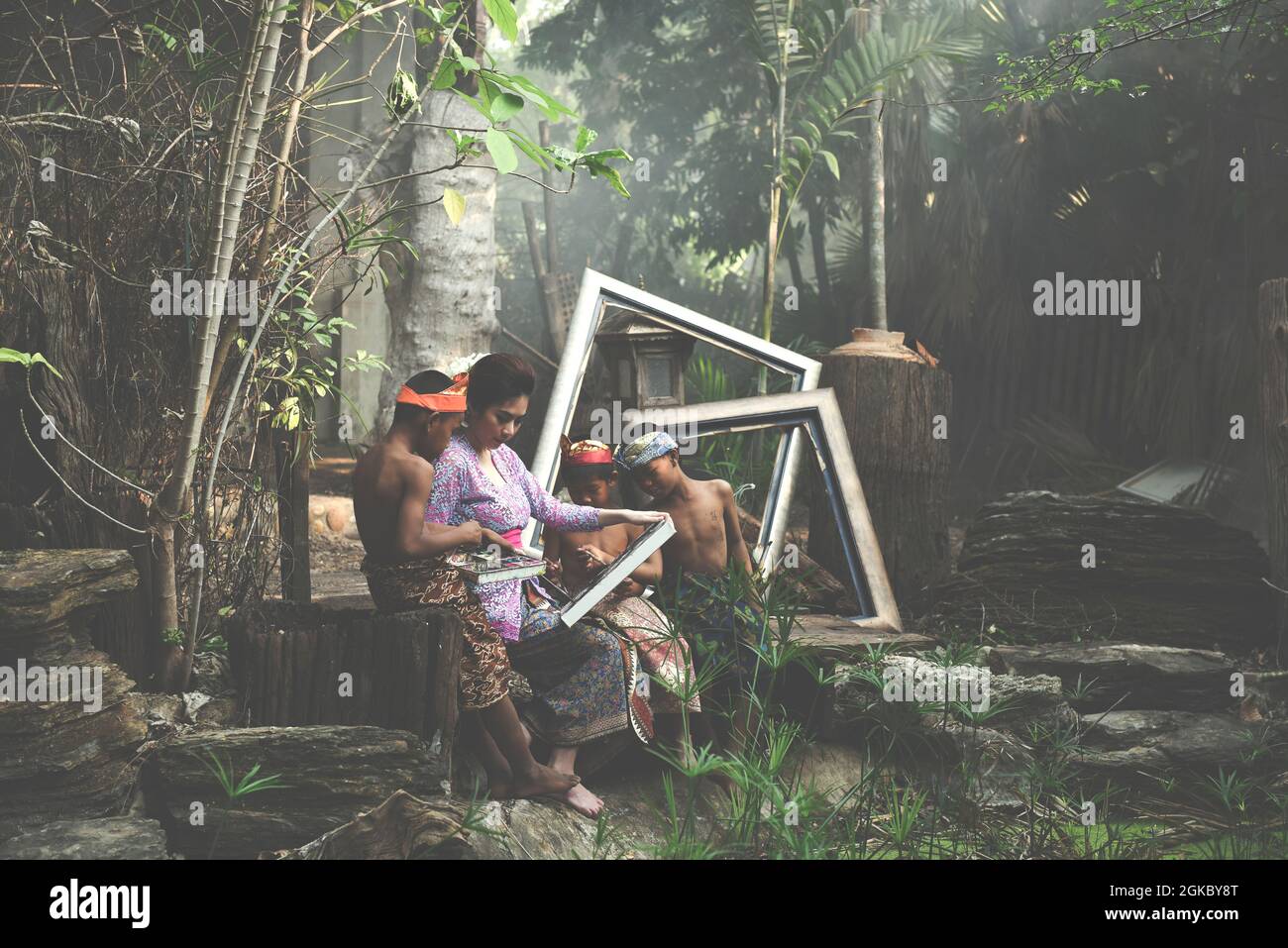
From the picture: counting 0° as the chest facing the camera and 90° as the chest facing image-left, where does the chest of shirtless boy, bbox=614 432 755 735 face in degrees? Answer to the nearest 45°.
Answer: approximately 45°

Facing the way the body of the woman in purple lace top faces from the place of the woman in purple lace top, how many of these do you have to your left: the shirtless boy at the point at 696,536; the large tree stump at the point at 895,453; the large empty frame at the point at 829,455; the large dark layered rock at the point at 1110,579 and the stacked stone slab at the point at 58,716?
4

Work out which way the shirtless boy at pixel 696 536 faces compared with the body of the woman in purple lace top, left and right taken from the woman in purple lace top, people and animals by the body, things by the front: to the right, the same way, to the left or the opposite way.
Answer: to the right

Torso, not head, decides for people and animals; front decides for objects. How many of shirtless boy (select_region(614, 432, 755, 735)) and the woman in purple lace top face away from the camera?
0

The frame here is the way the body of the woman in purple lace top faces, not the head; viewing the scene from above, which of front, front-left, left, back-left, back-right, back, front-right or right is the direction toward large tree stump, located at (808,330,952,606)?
left

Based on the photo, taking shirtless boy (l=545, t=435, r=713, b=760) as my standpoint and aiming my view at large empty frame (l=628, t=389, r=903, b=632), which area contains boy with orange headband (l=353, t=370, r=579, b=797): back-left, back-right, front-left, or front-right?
back-left

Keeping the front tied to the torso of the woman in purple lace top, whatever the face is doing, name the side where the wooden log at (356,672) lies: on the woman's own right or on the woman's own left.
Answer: on the woman's own right

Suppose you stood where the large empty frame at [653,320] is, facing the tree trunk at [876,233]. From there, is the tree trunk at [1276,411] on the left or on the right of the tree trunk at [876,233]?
right

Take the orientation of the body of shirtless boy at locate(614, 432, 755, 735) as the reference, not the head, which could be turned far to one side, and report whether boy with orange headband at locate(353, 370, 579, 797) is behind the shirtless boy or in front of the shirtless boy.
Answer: in front

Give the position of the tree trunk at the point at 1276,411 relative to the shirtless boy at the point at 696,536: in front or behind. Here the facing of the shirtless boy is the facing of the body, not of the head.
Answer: behind
